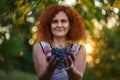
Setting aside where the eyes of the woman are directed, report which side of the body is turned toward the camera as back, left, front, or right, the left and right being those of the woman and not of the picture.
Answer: front
